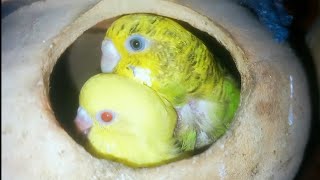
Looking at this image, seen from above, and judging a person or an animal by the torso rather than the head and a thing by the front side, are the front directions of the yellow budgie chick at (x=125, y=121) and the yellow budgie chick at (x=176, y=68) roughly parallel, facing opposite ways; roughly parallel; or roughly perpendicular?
roughly parallel

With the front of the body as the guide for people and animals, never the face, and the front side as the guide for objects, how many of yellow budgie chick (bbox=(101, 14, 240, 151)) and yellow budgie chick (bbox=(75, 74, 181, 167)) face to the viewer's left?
2

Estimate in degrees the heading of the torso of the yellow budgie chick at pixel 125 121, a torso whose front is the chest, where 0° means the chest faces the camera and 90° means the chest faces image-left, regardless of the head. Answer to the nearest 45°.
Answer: approximately 90°

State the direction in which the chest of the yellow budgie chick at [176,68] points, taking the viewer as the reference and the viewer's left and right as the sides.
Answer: facing to the left of the viewer
